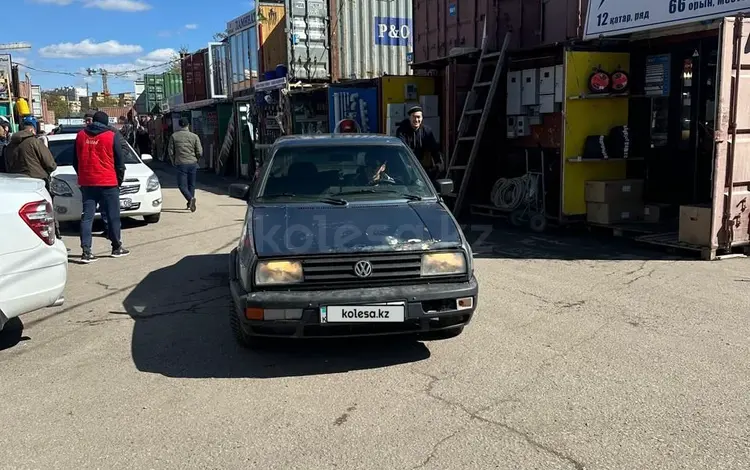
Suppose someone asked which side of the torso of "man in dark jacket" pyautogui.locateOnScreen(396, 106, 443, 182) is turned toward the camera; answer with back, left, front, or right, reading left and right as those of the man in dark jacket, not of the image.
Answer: front

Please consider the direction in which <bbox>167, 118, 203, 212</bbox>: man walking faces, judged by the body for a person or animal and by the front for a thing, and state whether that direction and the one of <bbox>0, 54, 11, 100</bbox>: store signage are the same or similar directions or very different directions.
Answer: very different directions

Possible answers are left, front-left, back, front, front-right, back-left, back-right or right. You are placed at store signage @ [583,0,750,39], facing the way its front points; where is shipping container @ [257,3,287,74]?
right

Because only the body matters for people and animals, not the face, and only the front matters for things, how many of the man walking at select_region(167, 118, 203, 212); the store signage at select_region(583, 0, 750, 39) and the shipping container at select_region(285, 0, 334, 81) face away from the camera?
1

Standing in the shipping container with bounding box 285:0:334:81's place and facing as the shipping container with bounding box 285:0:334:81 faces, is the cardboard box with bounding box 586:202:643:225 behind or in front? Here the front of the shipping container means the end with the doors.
in front

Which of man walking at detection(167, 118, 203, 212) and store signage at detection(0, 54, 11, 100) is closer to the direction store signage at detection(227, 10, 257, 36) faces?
the man walking

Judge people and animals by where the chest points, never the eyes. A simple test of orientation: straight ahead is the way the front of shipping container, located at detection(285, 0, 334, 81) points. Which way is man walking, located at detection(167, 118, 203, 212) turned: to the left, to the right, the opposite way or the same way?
the opposite way

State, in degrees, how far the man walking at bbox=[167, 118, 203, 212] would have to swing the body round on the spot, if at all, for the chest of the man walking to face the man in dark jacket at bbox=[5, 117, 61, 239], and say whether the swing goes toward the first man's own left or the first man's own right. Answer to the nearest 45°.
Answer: approximately 135° to the first man's own left

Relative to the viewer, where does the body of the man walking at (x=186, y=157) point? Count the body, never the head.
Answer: away from the camera

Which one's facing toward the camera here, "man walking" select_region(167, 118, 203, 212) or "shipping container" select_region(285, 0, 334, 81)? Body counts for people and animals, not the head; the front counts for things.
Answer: the shipping container

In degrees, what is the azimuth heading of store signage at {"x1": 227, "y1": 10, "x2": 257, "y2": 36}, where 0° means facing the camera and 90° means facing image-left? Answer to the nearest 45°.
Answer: approximately 45°

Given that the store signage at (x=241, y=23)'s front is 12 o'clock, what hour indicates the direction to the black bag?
The black bag is roughly at 10 o'clock from the store signage.

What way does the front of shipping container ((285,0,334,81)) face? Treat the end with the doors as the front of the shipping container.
toward the camera

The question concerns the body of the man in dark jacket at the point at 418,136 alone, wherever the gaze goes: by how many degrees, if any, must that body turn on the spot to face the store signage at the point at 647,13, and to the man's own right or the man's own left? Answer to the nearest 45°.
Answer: approximately 90° to the man's own left

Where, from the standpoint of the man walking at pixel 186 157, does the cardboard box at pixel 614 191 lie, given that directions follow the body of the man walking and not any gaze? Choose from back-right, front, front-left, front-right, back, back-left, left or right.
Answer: back-right
